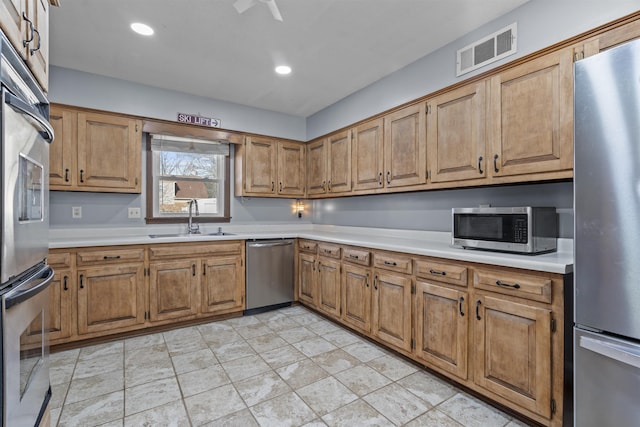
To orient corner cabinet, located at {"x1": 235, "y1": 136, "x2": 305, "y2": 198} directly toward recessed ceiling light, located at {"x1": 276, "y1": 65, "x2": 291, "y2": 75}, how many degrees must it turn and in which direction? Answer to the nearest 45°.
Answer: approximately 45° to its right

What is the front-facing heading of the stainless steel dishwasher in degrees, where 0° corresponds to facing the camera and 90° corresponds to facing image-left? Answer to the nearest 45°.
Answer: approximately 315°

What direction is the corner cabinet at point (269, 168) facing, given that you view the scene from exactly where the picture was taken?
facing the viewer and to the right of the viewer

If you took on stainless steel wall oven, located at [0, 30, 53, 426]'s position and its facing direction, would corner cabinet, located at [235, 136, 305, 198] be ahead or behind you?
ahead

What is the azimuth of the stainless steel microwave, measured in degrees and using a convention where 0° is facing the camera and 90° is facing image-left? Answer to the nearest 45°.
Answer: approximately 45°

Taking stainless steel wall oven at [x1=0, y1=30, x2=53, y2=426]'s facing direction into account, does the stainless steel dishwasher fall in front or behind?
in front

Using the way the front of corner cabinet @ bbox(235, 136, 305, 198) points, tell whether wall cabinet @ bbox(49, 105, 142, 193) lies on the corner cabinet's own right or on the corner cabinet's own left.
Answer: on the corner cabinet's own right

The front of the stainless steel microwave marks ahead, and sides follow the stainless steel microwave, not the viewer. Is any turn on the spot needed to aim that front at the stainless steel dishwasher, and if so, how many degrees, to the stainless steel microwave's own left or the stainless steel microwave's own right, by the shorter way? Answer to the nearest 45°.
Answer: approximately 45° to the stainless steel microwave's own right

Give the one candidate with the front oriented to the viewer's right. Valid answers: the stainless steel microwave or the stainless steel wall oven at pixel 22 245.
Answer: the stainless steel wall oven

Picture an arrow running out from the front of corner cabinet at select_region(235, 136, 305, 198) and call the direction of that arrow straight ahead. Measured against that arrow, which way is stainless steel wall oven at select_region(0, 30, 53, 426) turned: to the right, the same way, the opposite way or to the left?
to the left

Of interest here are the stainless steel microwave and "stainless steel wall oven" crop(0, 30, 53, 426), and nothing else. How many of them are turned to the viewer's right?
1

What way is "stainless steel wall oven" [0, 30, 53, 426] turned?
to the viewer's right

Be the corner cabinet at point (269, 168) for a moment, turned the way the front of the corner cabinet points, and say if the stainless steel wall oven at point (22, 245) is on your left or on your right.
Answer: on your right
